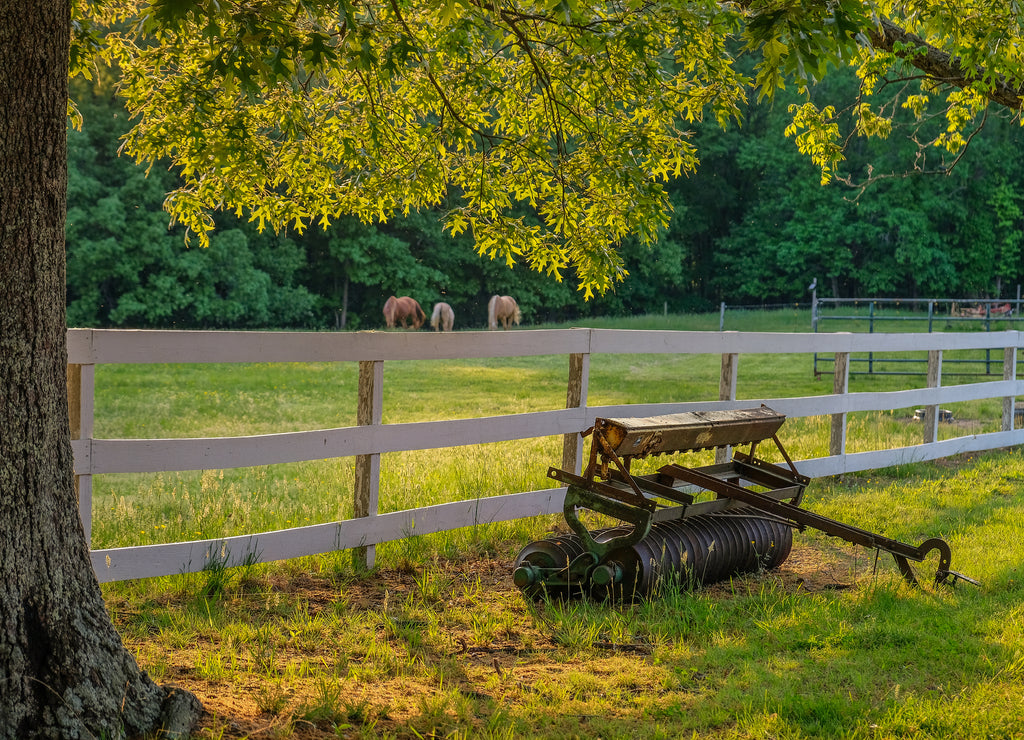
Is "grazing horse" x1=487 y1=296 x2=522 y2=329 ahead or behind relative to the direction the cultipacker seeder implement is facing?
behind

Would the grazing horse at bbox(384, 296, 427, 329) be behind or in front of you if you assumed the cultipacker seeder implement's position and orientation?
behind

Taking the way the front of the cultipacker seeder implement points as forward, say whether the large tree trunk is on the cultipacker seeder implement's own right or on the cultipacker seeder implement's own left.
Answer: on the cultipacker seeder implement's own right

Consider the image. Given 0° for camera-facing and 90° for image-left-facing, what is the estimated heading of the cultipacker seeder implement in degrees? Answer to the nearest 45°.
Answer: approximately 315°
